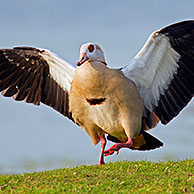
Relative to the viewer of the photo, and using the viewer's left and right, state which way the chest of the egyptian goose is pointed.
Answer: facing the viewer and to the left of the viewer
